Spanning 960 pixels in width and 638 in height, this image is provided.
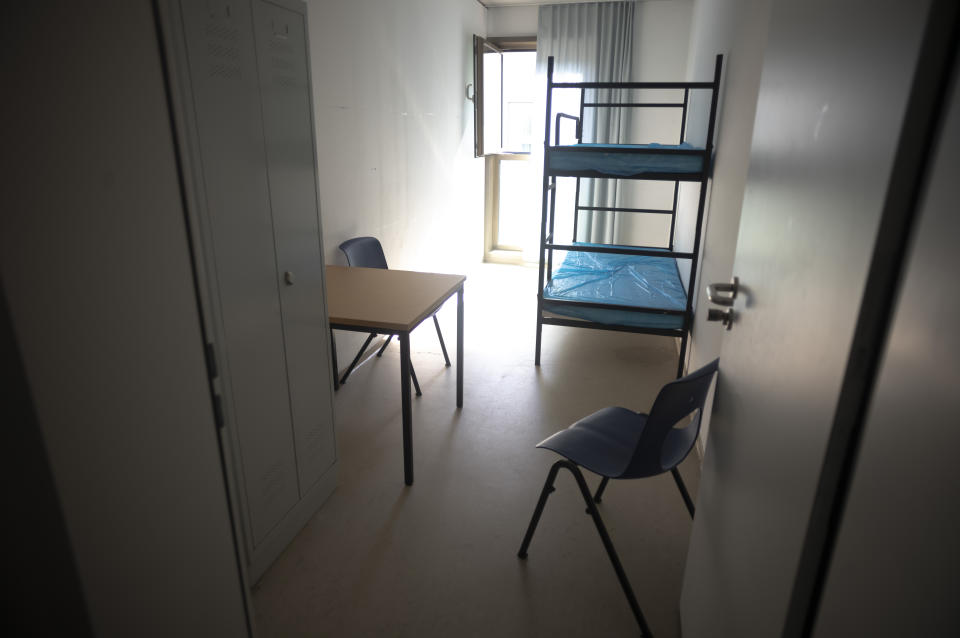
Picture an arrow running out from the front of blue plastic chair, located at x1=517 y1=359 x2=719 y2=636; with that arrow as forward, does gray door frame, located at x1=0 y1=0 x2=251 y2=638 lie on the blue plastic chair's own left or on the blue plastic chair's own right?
on the blue plastic chair's own left

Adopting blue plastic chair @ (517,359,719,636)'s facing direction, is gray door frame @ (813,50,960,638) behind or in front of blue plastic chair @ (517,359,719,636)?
behind

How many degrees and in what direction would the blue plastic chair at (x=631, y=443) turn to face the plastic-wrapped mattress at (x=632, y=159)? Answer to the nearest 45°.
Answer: approximately 45° to its right

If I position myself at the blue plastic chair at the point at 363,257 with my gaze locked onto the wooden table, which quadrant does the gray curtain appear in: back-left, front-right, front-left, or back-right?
back-left

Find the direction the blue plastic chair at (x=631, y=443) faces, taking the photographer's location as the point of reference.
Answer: facing away from the viewer and to the left of the viewer

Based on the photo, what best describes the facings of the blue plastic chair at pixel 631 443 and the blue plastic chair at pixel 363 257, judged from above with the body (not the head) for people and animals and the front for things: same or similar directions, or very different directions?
very different directions
